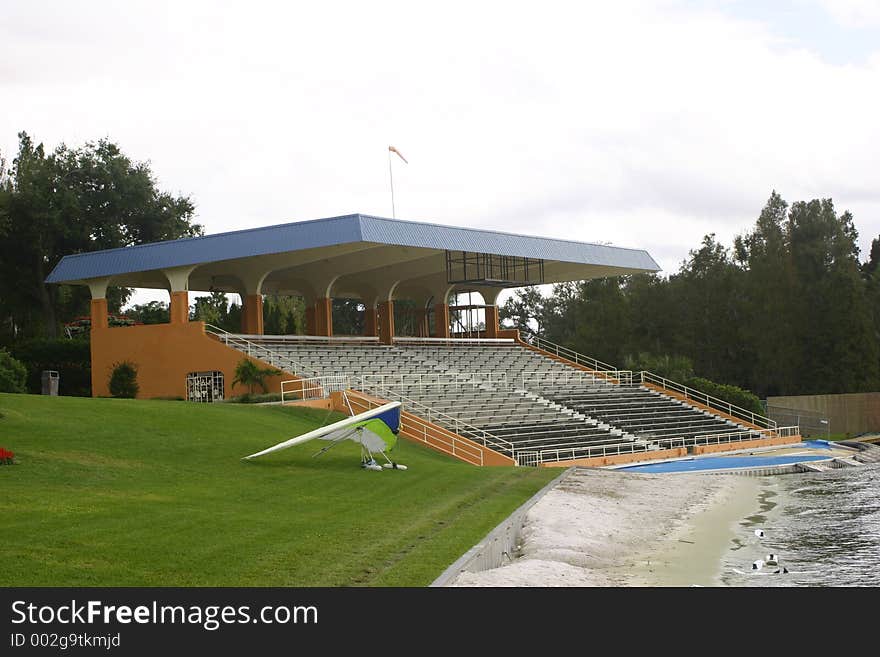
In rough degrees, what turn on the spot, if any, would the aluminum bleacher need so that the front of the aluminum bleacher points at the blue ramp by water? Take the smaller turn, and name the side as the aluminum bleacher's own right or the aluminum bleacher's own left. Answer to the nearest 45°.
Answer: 0° — it already faces it

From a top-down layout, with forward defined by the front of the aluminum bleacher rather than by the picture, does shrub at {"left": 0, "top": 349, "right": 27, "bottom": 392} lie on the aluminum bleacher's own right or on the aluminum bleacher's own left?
on the aluminum bleacher's own right

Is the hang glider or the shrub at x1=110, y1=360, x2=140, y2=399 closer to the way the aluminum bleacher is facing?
the hang glider

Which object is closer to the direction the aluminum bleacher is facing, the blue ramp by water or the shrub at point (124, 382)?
the blue ramp by water

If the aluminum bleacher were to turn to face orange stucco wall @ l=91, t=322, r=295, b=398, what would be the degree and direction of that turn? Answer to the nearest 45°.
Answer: approximately 135° to its right

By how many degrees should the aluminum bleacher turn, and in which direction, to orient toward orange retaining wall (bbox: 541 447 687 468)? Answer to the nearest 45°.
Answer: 0° — it already faces it

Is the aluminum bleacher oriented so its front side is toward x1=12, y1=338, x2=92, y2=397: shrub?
no

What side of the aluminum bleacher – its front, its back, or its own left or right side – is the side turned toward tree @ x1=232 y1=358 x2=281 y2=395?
right

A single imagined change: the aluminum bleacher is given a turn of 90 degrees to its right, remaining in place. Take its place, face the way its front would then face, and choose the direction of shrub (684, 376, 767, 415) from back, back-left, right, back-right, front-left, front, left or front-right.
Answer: back

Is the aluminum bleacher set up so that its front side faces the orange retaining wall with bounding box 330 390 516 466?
no

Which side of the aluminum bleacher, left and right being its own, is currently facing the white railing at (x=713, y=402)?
left

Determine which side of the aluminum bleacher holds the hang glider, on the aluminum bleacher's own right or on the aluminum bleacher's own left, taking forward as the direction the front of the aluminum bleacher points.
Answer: on the aluminum bleacher's own right

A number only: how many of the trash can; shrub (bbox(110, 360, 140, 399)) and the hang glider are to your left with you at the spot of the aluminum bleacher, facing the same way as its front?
0

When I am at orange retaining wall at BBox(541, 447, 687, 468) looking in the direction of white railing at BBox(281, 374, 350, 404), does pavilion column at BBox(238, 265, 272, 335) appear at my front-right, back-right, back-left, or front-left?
front-right

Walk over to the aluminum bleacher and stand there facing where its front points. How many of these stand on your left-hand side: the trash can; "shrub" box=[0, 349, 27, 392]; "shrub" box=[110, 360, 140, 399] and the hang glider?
0

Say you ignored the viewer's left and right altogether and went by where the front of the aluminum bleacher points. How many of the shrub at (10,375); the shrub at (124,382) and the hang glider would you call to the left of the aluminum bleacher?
0
